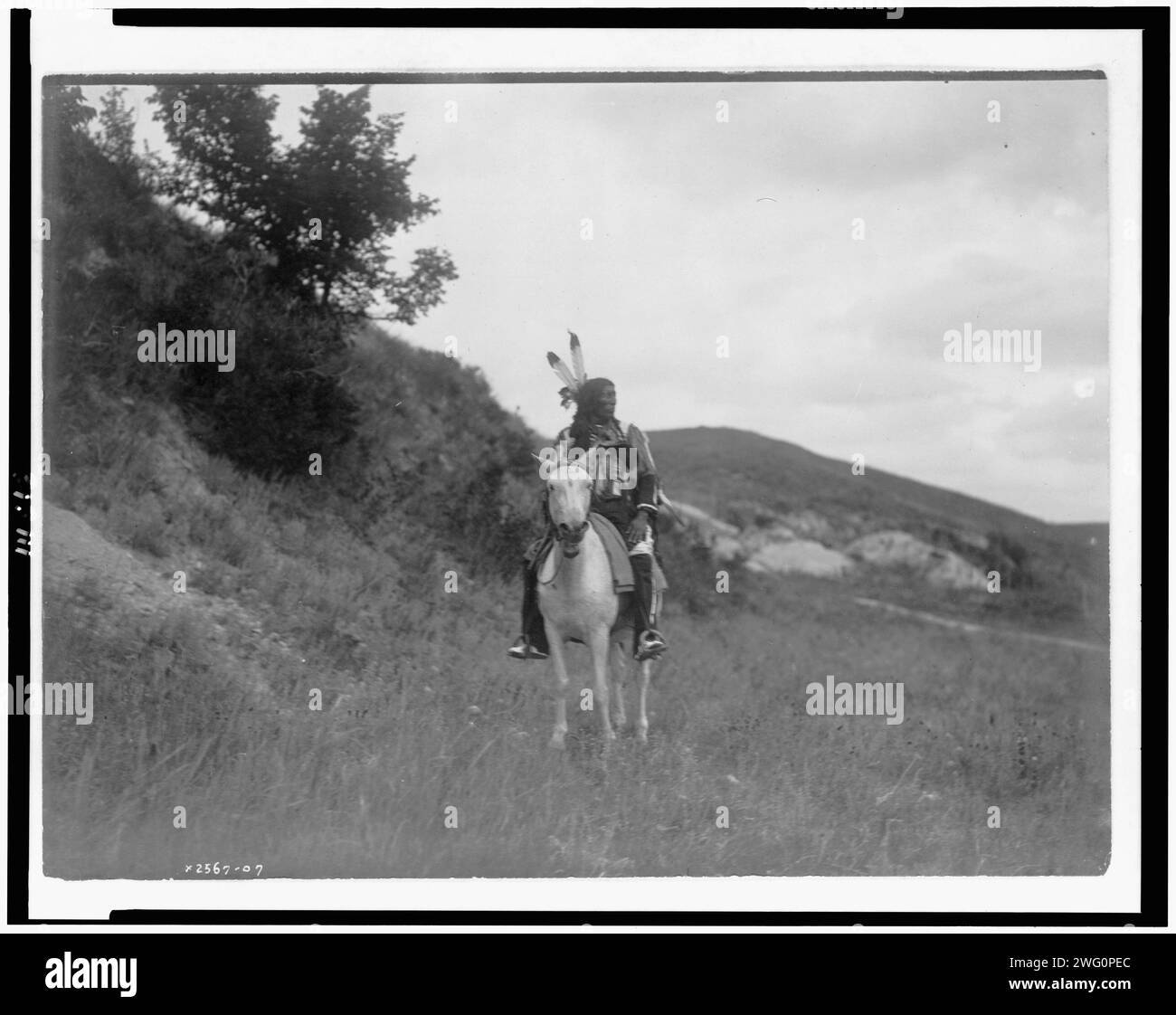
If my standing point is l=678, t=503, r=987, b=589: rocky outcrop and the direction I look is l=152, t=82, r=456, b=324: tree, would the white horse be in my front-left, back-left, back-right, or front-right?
front-left

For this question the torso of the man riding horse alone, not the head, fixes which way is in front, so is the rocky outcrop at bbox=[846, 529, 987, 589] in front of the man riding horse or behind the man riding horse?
behind

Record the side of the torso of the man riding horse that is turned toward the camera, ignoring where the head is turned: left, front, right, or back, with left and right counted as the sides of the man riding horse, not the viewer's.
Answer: front
